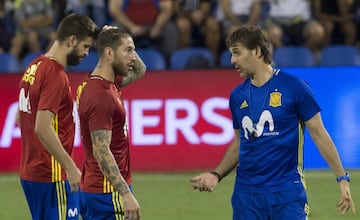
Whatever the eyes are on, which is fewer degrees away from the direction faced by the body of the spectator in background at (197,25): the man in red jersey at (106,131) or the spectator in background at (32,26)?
the man in red jersey

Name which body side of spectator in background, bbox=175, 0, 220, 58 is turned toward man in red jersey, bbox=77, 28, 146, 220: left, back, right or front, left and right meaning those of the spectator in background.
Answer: front

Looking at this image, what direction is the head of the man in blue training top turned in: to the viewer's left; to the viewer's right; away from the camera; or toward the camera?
to the viewer's left

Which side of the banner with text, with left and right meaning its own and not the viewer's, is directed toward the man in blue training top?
front

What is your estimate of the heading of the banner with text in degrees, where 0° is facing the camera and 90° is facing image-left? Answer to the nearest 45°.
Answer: approximately 0°

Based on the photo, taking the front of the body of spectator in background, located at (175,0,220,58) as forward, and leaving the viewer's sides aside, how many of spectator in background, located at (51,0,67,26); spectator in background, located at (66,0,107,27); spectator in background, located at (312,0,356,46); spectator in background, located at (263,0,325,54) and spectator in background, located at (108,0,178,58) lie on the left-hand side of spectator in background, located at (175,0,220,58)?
2
